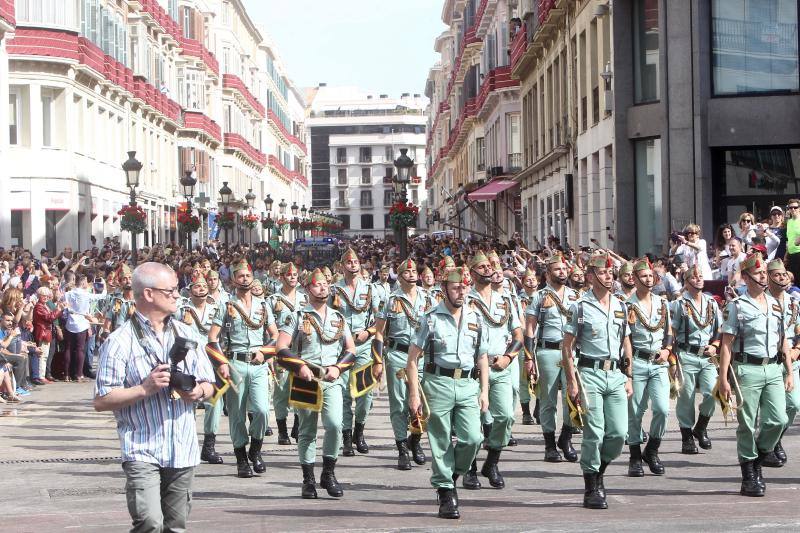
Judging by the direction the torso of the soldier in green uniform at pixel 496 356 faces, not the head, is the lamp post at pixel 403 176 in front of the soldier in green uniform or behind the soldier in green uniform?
behind

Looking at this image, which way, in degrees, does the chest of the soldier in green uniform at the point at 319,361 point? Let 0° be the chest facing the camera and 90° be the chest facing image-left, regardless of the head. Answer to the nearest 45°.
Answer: approximately 0°

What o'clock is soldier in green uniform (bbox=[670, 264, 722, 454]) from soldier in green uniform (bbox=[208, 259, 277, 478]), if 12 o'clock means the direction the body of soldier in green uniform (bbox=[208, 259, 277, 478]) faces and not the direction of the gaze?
soldier in green uniform (bbox=[670, 264, 722, 454]) is roughly at 9 o'clock from soldier in green uniform (bbox=[208, 259, 277, 478]).

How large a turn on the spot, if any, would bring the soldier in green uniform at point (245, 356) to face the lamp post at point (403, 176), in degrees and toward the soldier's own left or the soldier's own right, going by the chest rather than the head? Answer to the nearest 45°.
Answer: approximately 180°

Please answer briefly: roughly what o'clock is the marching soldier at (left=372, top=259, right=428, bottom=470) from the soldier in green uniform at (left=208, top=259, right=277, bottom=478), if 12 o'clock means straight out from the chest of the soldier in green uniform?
The marching soldier is roughly at 8 o'clock from the soldier in green uniform.
